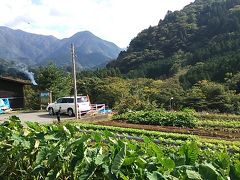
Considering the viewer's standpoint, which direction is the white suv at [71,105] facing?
facing away from the viewer and to the left of the viewer

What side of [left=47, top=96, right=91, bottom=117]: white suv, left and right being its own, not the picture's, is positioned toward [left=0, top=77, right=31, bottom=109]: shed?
front
